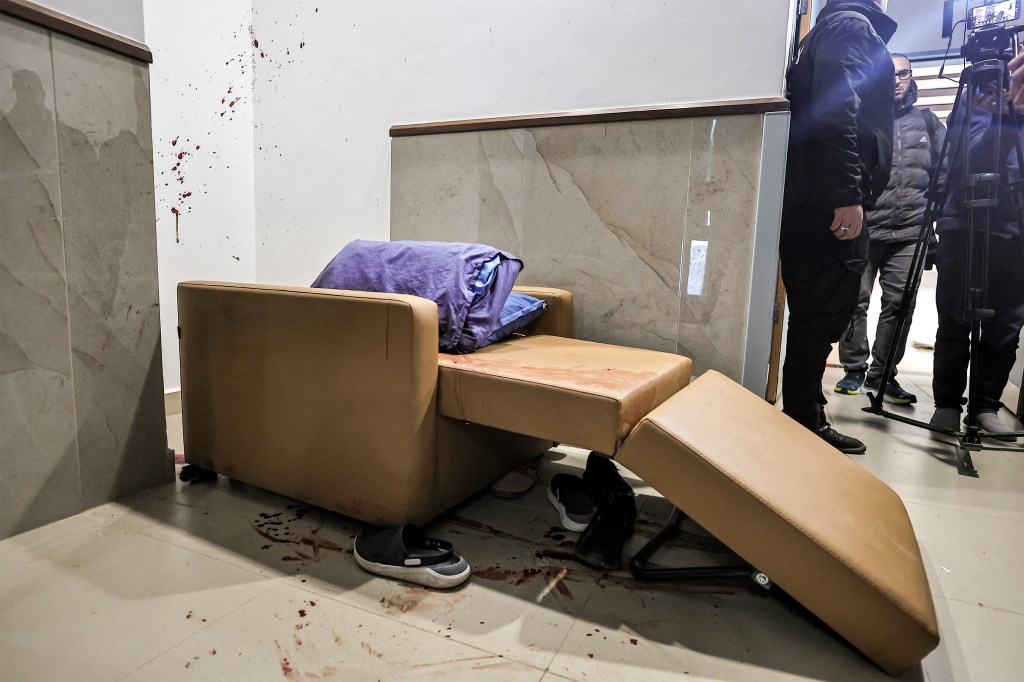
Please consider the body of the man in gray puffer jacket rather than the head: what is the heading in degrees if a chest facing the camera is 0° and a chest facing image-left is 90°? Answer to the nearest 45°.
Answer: approximately 0°

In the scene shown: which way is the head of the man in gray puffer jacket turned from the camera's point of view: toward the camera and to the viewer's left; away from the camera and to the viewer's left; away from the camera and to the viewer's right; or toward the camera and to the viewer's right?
toward the camera and to the viewer's left
